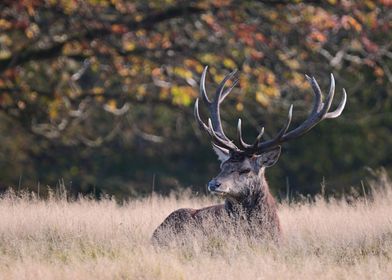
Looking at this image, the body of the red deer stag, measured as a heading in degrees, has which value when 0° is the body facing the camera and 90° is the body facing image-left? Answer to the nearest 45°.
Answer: approximately 315°
